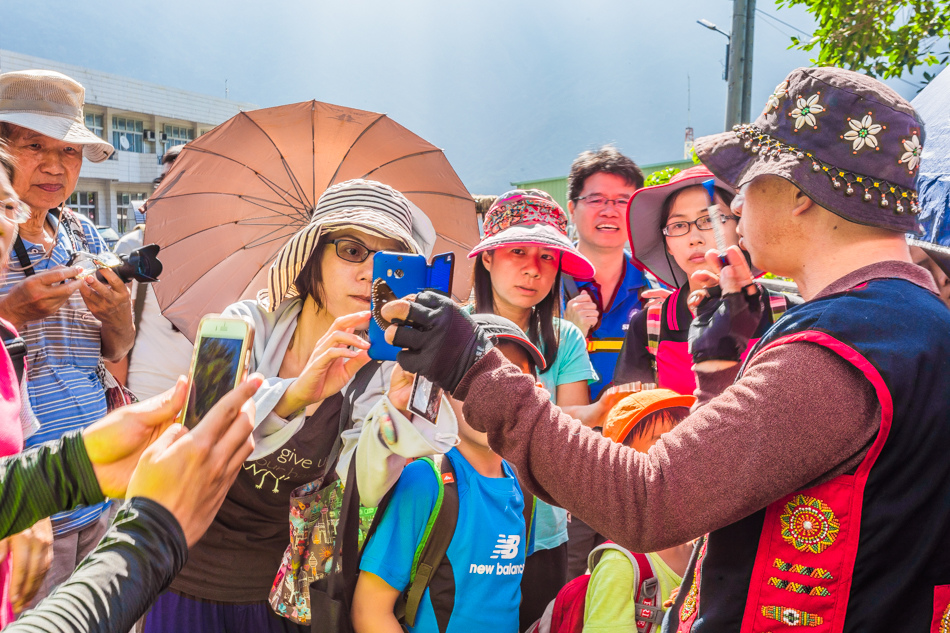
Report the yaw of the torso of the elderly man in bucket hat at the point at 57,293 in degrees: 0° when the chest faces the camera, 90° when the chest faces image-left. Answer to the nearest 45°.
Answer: approximately 315°

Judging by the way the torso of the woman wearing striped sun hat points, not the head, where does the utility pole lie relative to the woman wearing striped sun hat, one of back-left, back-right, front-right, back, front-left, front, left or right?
left

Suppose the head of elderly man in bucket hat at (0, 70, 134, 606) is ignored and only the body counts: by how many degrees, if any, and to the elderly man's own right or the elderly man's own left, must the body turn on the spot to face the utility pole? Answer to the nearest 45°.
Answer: approximately 45° to the elderly man's own left

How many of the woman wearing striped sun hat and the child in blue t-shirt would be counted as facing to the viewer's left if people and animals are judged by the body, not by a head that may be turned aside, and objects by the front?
0

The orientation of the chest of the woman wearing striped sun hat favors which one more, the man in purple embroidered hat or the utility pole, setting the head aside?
the man in purple embroidered hat

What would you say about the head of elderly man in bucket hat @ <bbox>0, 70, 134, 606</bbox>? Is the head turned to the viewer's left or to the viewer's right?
to the viewer's right

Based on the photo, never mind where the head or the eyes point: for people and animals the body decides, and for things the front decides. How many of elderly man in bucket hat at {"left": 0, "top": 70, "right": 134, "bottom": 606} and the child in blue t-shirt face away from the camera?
0
